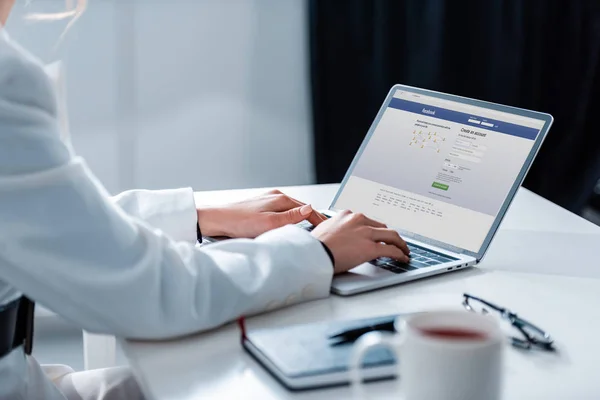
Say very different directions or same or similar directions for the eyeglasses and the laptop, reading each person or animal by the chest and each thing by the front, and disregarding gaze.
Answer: very different directions

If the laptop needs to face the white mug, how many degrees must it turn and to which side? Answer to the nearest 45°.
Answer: approximately 45° to its left

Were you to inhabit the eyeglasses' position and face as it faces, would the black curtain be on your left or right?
on your left
